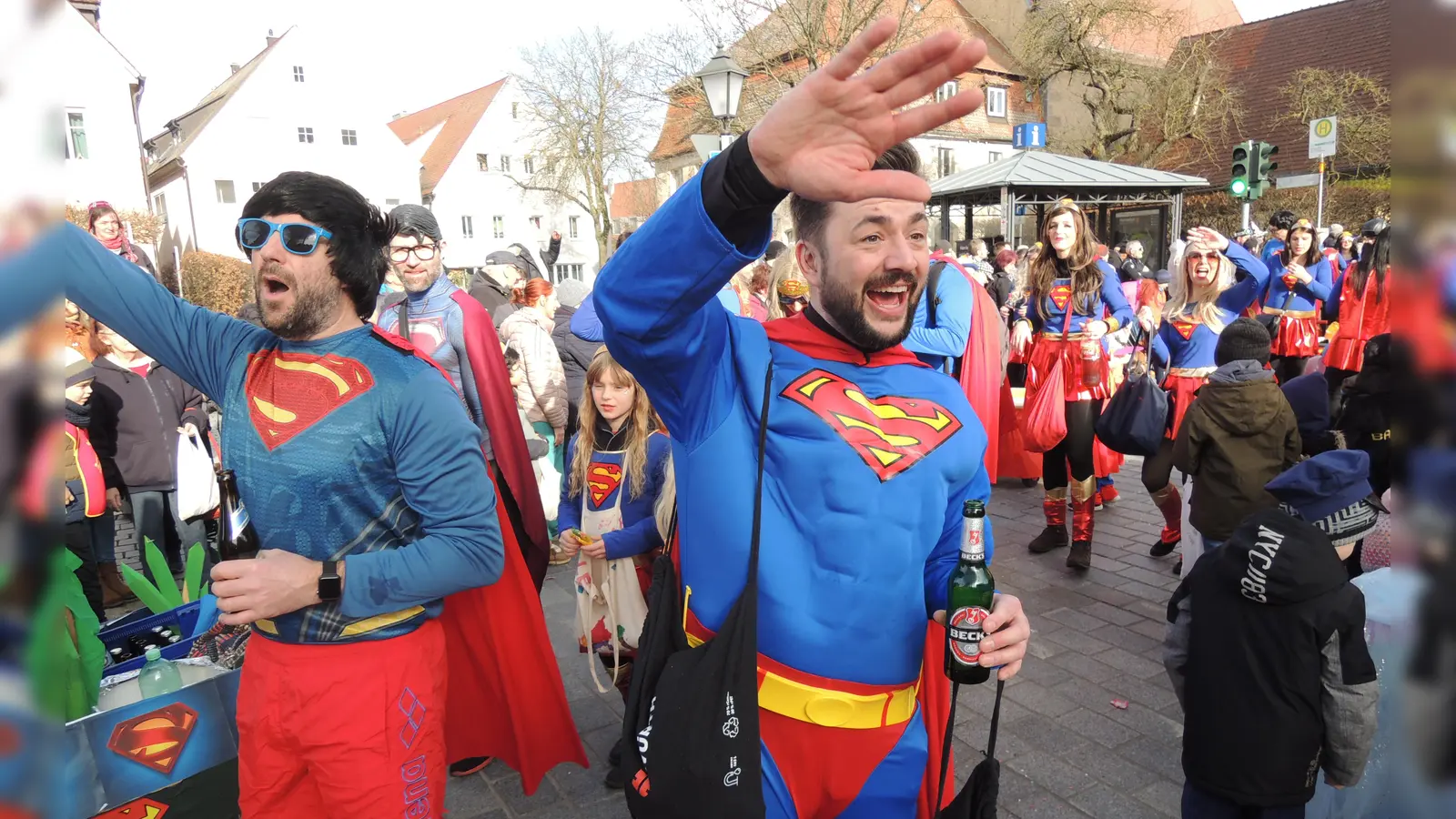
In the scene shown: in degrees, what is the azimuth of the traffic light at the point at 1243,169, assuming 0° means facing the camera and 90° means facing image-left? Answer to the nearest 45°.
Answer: approximately 45°

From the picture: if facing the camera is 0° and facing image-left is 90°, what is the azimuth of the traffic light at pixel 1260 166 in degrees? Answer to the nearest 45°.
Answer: approximately 315°

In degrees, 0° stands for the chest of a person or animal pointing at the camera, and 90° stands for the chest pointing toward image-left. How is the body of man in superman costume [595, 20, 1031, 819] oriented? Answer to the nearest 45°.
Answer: approximately 0°

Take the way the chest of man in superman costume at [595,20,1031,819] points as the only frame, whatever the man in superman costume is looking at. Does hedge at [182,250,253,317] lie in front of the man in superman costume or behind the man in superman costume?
behind

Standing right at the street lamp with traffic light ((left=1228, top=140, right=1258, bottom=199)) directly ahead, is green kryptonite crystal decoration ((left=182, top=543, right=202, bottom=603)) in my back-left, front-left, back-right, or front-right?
back-right

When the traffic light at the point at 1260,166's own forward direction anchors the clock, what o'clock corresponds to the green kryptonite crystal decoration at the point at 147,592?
The green kryptonite crystal decoration is roughly at 2 o'clock from the traffic light.

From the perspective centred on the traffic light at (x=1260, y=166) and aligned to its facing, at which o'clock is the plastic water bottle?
The plastic water bottle is roughly at 2 o'clock from the traffic light.

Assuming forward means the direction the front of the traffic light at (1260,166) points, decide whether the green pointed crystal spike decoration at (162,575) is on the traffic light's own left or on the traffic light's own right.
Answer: on the traffic light's own right

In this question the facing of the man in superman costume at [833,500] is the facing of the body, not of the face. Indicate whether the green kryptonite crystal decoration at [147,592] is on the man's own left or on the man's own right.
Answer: on the man's own right

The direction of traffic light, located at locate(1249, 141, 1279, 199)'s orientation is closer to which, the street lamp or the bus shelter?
the street lamp
